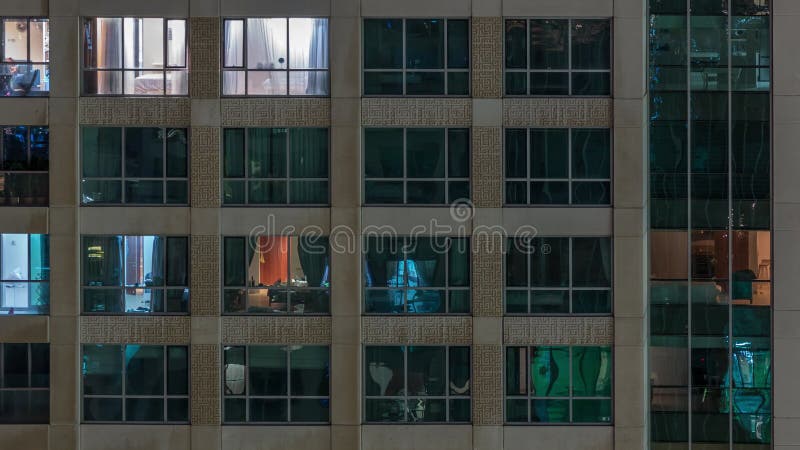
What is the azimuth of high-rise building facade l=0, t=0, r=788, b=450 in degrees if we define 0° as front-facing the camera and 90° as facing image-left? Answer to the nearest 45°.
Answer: approximately 0°
